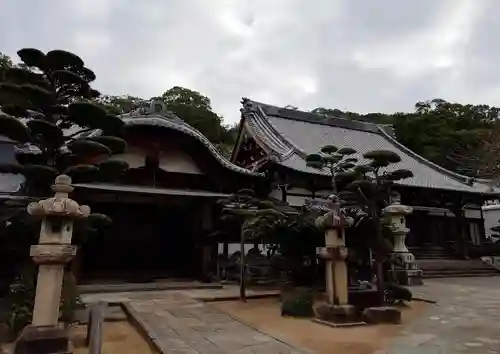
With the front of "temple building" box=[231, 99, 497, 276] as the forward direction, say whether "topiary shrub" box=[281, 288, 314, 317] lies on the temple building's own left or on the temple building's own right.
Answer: on the temple building's own right

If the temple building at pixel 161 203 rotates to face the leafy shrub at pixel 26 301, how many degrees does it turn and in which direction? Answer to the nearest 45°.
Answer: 0° — it already faces it

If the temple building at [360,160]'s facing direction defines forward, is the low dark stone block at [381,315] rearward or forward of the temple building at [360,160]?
forward

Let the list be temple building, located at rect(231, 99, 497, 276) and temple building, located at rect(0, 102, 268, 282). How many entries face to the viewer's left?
0

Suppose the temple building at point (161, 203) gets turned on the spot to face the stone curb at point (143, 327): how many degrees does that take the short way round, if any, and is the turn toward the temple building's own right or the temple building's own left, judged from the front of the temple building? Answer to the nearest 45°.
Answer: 0° — it already faces it

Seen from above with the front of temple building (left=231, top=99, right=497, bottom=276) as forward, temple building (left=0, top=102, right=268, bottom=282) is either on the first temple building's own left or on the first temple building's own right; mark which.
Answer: on the first temple building's own right

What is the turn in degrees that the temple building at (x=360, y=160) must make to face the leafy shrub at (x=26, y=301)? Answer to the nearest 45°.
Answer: approximately 45° to its right

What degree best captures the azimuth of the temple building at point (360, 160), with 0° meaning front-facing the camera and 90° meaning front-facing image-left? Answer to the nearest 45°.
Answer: approximately 315°

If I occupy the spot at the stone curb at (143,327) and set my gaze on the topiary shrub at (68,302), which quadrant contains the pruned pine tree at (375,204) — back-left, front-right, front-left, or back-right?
back-right

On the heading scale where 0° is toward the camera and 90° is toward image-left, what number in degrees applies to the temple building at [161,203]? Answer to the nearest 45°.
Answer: approximately 0°

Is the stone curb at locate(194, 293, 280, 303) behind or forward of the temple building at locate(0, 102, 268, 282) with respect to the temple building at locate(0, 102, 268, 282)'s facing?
forward

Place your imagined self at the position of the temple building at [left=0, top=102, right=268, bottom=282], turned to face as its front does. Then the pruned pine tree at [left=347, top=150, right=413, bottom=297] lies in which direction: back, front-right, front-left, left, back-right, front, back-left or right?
front-left
